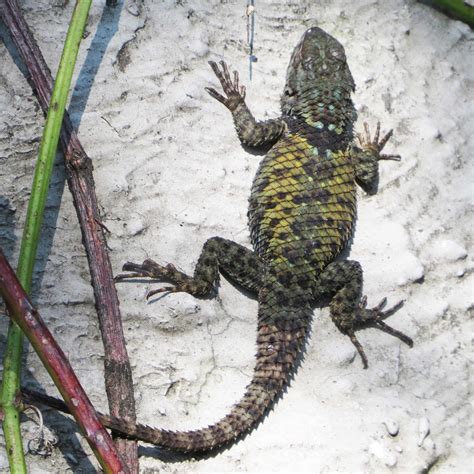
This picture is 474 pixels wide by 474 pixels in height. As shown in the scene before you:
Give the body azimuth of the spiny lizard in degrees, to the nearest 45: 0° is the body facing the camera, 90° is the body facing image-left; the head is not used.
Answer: approximately 180°

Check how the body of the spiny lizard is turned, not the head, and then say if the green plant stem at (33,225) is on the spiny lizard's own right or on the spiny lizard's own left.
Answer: on the spiny lizard's own left

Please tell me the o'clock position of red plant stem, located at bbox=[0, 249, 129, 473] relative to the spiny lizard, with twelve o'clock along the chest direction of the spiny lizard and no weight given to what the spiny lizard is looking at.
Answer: The red plant stem is roughly at 7 o'clock from the spiny lizard.

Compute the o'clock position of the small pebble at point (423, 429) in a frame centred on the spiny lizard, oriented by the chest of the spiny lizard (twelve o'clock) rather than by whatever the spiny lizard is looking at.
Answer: The small pebble is roughly at 4 o'clock from the spiny lizard.

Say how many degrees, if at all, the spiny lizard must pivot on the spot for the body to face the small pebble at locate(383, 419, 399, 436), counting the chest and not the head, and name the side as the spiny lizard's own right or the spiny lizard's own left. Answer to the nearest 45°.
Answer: approximately 135° to the spiny lizard's own right
